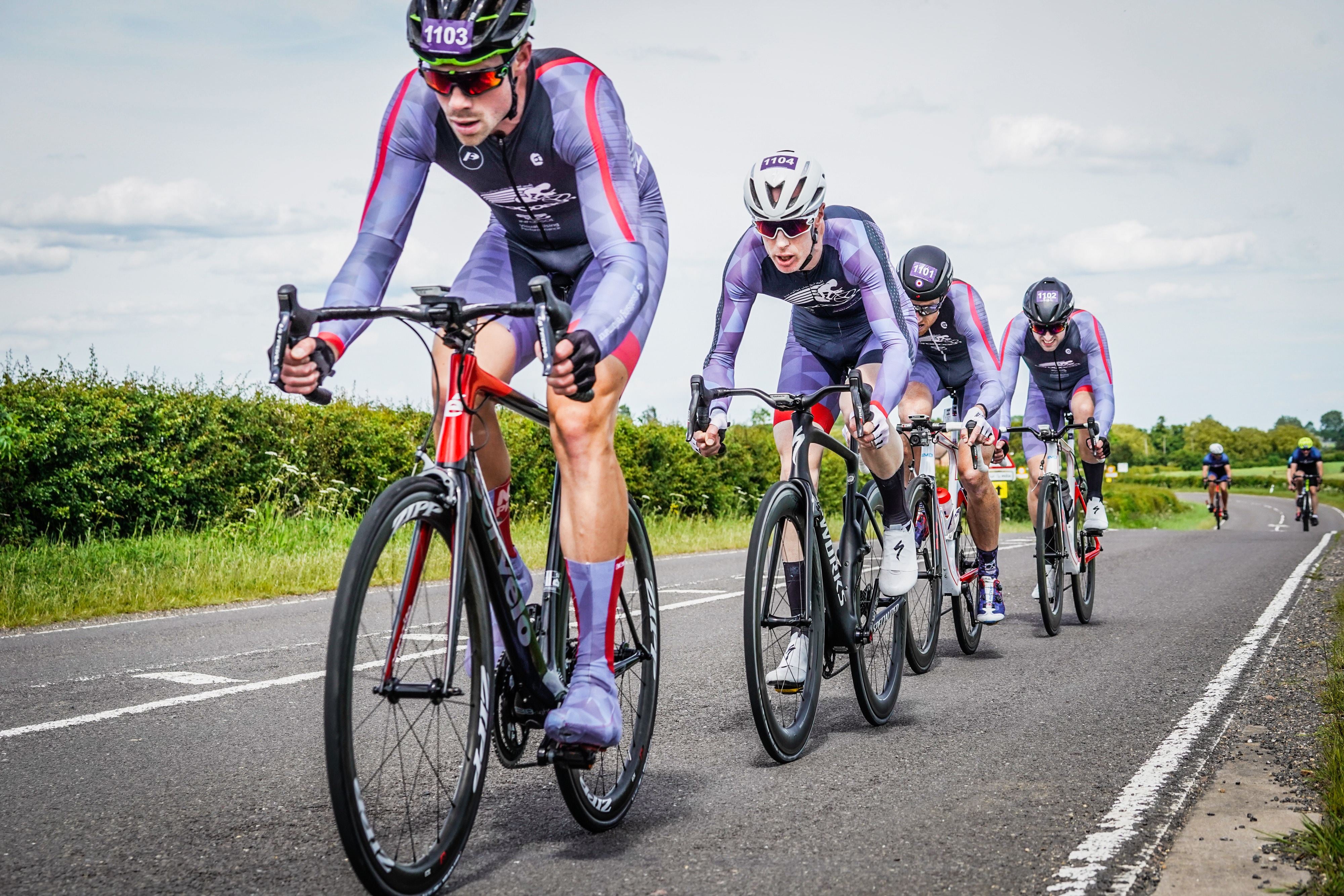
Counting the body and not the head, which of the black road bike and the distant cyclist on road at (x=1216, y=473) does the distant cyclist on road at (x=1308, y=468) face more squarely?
the black road bike

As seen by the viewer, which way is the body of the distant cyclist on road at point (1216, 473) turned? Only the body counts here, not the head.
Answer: toward the camera

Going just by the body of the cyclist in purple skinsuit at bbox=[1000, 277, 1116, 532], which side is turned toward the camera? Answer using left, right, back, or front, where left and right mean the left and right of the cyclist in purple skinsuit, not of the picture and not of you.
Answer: front

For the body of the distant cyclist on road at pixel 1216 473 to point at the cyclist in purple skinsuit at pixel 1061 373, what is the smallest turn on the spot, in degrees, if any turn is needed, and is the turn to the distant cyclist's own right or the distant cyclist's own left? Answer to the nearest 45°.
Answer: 0° — they already face them

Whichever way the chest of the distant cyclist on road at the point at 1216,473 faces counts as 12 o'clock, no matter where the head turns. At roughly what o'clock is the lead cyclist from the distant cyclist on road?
The lead cyclist is roughly at 12 o'clock from the distant cyclist on road.

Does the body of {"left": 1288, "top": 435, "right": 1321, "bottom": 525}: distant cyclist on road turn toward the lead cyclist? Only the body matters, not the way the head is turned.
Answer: yes

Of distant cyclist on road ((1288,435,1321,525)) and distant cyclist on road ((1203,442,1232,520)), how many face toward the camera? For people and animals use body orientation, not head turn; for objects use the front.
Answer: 2

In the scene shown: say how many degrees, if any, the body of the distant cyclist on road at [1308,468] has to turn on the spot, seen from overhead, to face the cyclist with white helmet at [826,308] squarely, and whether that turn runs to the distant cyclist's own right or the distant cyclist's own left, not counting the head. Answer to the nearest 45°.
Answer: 0° — they already face them

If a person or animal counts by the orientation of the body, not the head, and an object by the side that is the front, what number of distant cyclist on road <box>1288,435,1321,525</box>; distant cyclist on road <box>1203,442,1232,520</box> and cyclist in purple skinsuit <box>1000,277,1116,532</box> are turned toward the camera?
3

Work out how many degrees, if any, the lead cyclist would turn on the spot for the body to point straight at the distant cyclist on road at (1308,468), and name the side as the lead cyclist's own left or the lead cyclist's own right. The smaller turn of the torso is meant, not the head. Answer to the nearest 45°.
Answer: approximately 180°

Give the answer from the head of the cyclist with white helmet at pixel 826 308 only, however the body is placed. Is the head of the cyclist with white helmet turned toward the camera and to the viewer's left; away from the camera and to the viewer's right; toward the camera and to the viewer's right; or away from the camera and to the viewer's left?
toward the camera and to the viewer's left

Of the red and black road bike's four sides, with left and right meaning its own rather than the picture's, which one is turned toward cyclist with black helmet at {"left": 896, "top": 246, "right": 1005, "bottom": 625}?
back

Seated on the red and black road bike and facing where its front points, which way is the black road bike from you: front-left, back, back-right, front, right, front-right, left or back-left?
back

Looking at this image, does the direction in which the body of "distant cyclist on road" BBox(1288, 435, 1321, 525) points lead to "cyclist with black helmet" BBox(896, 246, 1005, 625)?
yes

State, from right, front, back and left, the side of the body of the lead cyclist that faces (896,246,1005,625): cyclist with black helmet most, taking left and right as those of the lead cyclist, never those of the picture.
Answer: back
